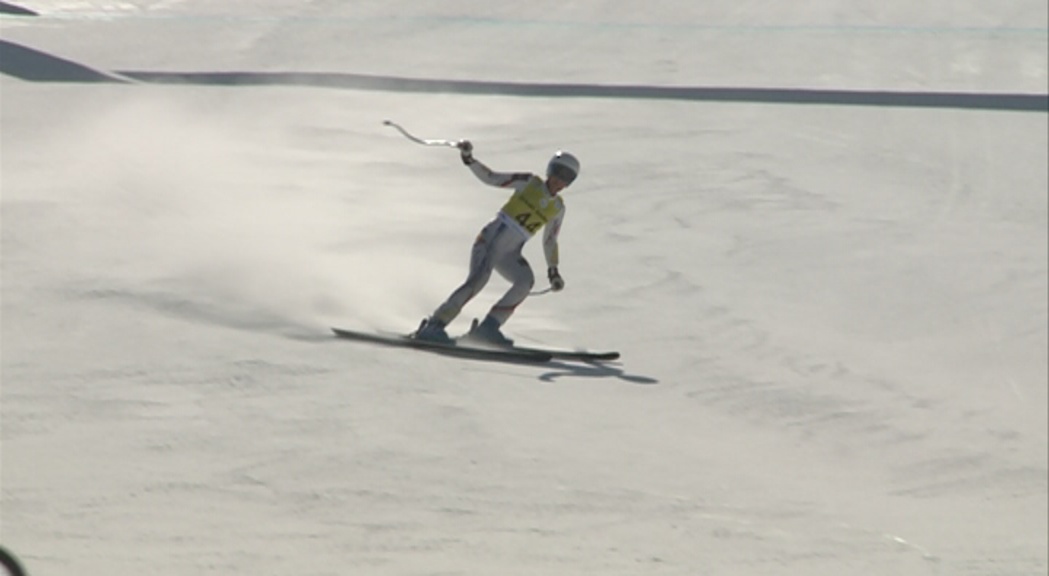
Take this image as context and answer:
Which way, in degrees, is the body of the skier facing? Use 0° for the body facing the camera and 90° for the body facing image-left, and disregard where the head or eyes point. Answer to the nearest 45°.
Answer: approximately 315°
